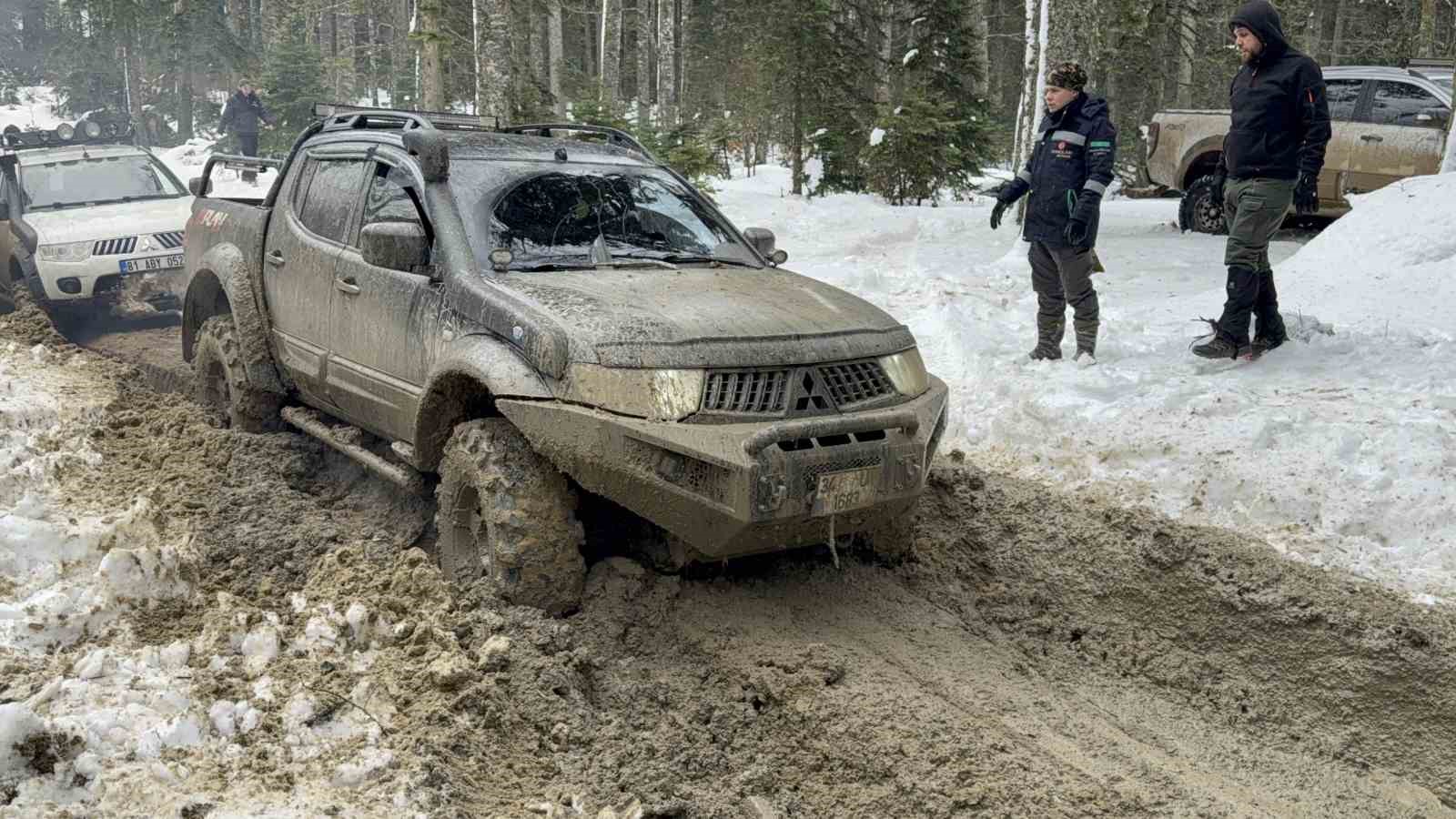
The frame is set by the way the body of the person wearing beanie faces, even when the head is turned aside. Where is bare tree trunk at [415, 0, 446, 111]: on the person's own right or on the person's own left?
on the person's own right

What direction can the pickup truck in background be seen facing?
to the viewer's right

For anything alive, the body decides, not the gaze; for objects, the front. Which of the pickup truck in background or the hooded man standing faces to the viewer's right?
the pickup truck in background

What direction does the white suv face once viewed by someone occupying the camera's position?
facing the viewer and to the right of the viewer

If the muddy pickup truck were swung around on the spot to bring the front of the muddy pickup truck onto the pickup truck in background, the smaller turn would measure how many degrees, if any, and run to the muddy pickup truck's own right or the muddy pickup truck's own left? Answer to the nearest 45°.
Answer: approximately 90° to the muddy pickup truck's own left

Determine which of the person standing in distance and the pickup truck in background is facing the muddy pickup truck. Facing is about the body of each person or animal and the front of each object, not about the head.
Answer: the person standing in distance

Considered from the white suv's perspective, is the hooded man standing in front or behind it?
in front

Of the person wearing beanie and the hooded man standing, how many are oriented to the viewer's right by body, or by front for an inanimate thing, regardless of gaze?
0

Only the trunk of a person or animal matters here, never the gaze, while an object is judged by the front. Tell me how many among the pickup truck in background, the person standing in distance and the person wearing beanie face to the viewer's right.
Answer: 1

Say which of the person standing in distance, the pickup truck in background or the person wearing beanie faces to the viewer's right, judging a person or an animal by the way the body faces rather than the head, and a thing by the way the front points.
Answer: the pickup truck in background

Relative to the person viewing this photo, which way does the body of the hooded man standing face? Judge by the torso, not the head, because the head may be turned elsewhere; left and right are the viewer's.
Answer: facing the viewer and to the left of the viewer

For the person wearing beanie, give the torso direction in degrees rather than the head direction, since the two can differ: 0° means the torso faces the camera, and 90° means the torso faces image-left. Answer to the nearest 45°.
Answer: approximately 45°

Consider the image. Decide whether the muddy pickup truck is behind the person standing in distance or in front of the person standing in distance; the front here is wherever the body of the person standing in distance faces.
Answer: in front

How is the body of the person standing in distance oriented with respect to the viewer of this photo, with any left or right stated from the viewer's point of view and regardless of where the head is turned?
facing the viewer
